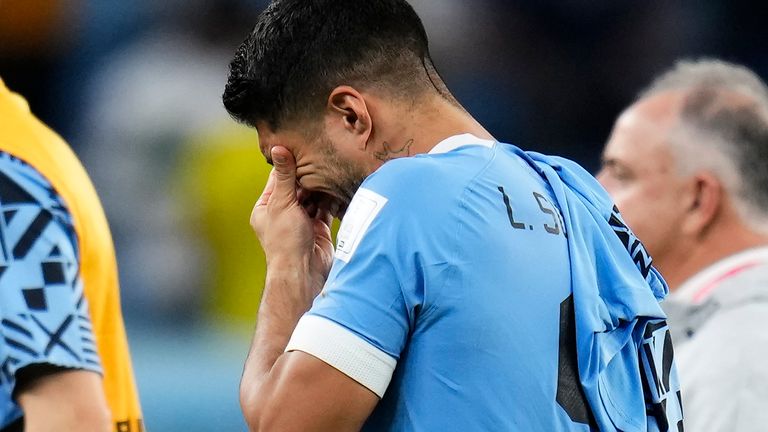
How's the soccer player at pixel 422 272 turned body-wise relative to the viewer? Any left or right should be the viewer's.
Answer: facing away from the viewer and to the left of the viewer

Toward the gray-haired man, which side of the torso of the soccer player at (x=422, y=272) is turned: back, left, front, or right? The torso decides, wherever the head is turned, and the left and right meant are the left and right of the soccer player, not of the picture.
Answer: right

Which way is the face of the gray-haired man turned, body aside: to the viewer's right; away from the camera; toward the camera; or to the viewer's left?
to the viewer's left

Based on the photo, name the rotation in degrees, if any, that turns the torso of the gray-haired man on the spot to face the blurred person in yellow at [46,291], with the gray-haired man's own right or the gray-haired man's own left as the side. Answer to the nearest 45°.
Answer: approximately 45° to the gray-haired man's own left

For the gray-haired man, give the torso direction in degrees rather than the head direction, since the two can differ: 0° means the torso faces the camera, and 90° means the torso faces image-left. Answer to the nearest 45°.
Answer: approximately 90°

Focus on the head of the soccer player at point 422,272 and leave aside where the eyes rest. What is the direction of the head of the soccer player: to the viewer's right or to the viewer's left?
to the viewer's left
